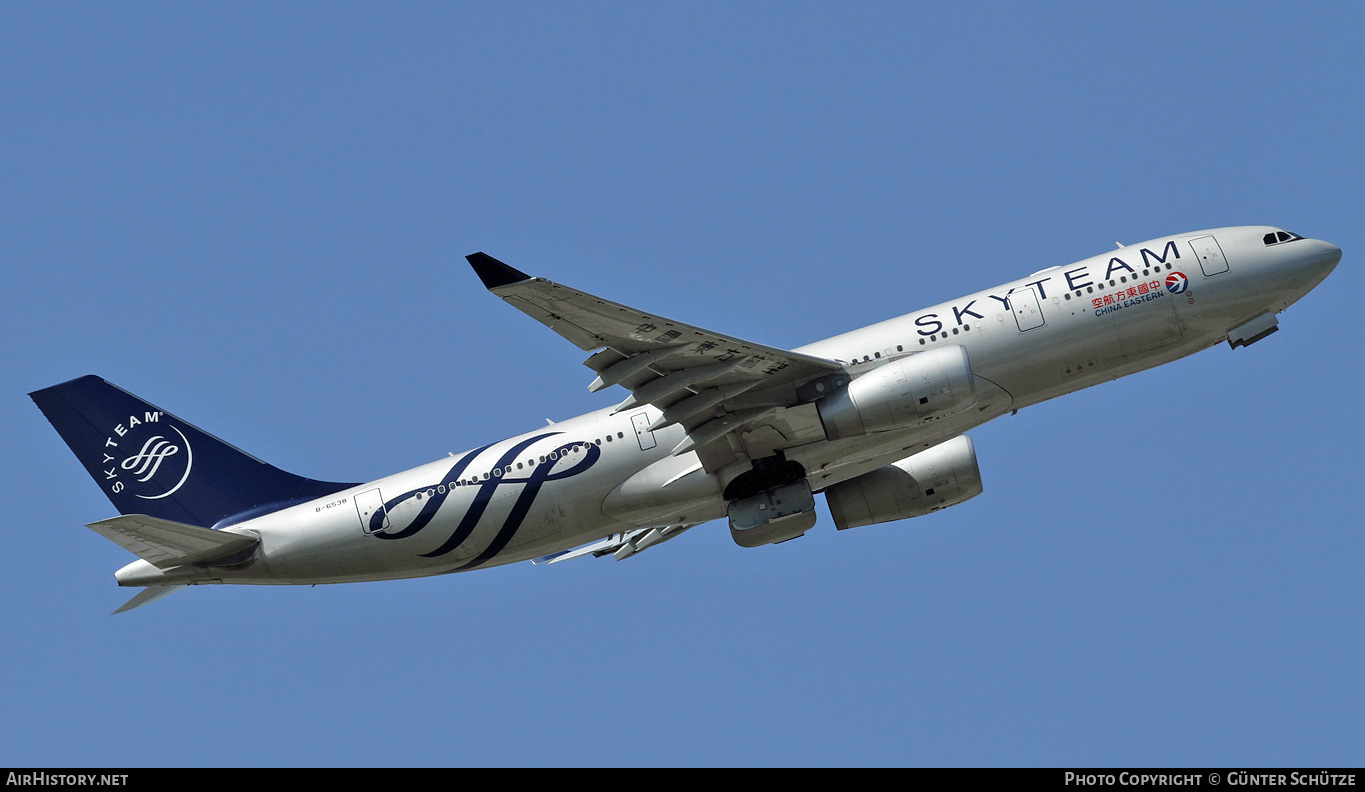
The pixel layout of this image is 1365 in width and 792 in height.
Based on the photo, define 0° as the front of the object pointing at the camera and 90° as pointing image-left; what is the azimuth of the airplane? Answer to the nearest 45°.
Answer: approximately 270°
